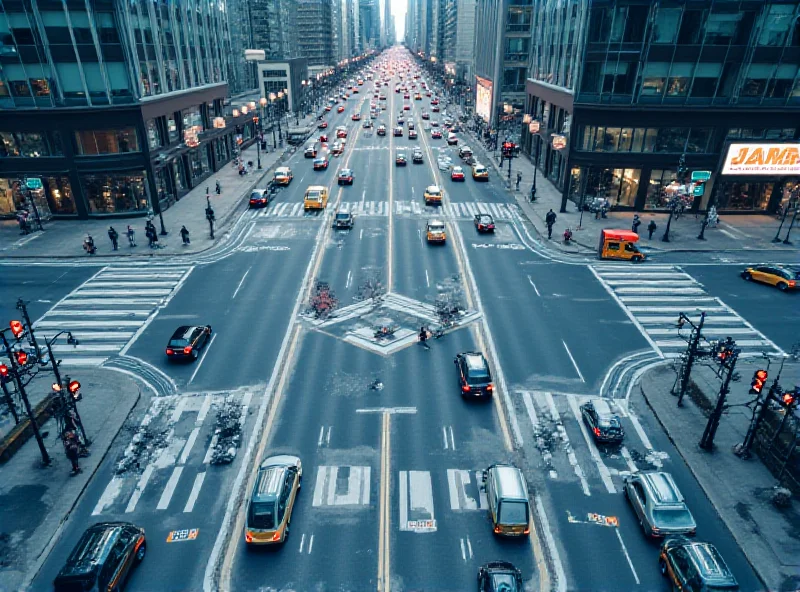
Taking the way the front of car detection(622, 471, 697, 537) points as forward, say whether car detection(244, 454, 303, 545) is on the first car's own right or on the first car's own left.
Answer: on the first car's own left

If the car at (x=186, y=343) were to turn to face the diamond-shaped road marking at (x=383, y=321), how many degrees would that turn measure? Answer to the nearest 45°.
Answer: approximately 45° to its right

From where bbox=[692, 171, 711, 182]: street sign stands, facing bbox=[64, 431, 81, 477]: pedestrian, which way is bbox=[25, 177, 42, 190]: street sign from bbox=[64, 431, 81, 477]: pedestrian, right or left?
right

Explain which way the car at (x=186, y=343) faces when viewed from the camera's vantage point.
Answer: facing away from the viewer and to the right of the viewer

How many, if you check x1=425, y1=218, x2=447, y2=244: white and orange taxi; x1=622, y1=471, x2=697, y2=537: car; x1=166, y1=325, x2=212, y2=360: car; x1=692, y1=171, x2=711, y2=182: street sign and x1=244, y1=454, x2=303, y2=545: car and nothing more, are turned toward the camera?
2

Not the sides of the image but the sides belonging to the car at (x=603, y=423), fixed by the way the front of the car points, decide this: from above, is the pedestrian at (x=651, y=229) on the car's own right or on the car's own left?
on the car's own right
